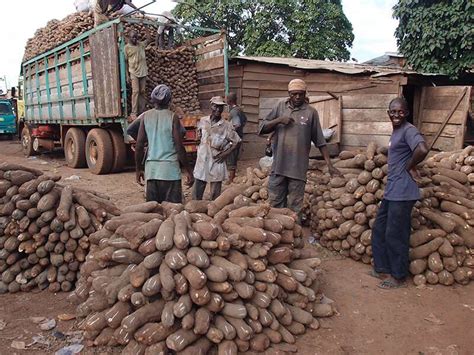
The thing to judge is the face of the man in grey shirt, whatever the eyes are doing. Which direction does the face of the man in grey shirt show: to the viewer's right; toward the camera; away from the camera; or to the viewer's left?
toward the camera

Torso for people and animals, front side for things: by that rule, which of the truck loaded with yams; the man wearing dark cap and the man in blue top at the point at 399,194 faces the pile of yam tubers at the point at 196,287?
the man in blue top

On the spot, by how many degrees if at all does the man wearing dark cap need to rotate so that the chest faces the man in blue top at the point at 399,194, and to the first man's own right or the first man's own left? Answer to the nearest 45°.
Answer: approximately 90° to the first man's own right

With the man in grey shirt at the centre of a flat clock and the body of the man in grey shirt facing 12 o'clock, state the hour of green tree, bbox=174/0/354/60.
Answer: The green tree is roughly at 6 o'clock from the man in grey shirt.

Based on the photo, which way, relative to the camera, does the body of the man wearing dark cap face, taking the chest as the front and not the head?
away from the camera

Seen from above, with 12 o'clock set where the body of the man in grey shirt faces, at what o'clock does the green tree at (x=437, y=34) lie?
The green tree is roughly at 7 o'clock from the man in grey shirt.

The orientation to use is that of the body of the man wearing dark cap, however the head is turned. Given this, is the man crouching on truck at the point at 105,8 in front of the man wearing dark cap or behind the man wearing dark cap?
in front

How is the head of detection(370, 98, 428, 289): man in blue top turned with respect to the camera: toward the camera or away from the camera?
toward the camera

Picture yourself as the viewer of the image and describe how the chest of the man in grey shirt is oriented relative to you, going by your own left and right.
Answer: facing the viewer

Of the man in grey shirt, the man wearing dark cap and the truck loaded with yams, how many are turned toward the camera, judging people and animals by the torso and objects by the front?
1

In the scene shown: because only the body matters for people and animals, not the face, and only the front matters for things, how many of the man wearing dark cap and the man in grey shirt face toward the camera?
1

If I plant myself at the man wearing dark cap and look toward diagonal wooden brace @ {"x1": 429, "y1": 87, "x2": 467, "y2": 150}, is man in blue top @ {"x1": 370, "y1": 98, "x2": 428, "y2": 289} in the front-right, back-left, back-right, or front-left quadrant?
front-right

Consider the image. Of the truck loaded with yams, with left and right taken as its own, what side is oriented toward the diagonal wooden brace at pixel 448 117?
back

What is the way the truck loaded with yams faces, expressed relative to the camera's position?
facing away from the viewer and to the left of the viewer

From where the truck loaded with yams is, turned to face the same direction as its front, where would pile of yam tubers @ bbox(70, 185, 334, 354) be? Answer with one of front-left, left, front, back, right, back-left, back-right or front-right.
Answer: back-left

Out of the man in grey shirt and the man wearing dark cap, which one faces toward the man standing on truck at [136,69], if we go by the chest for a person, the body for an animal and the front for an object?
the man wearing dark cap

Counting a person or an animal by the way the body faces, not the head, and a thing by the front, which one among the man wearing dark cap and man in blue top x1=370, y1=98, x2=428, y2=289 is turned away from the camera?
the man wearing dark cap

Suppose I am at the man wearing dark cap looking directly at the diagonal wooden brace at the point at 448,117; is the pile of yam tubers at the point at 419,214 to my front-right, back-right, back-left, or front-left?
front-right
